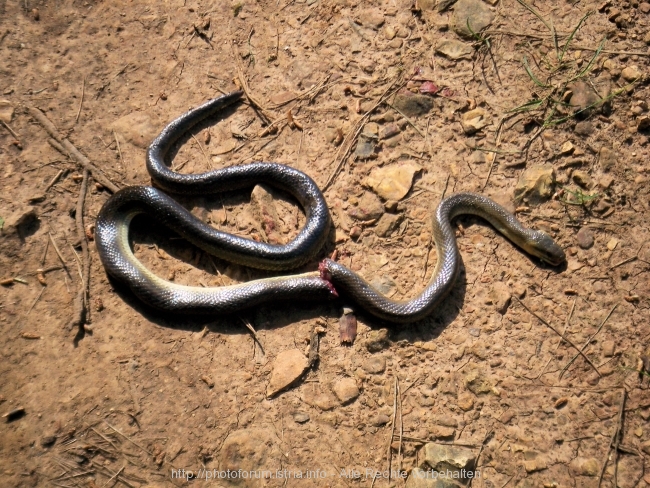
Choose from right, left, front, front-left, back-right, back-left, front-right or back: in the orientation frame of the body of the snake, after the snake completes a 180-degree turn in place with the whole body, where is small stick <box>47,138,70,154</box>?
front

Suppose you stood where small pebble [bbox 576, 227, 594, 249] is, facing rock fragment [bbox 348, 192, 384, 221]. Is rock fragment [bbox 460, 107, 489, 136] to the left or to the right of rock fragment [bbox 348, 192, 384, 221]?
right

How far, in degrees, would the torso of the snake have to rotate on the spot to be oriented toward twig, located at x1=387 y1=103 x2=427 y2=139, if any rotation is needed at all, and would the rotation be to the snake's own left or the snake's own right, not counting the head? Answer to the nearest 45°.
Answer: approximately 90° to the snake's own left

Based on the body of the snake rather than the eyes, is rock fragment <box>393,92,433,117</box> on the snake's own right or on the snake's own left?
on the snake's own left

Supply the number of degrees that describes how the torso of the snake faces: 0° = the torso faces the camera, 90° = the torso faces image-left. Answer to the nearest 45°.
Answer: approximately 315°

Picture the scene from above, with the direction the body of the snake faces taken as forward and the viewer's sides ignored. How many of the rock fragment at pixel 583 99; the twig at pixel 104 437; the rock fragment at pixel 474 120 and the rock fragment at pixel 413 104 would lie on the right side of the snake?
1

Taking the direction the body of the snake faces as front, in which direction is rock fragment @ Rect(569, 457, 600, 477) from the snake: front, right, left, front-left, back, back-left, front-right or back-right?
front

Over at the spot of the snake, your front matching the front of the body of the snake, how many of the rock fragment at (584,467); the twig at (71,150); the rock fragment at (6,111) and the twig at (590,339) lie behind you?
2

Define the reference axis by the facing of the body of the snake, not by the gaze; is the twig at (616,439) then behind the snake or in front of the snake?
in front
